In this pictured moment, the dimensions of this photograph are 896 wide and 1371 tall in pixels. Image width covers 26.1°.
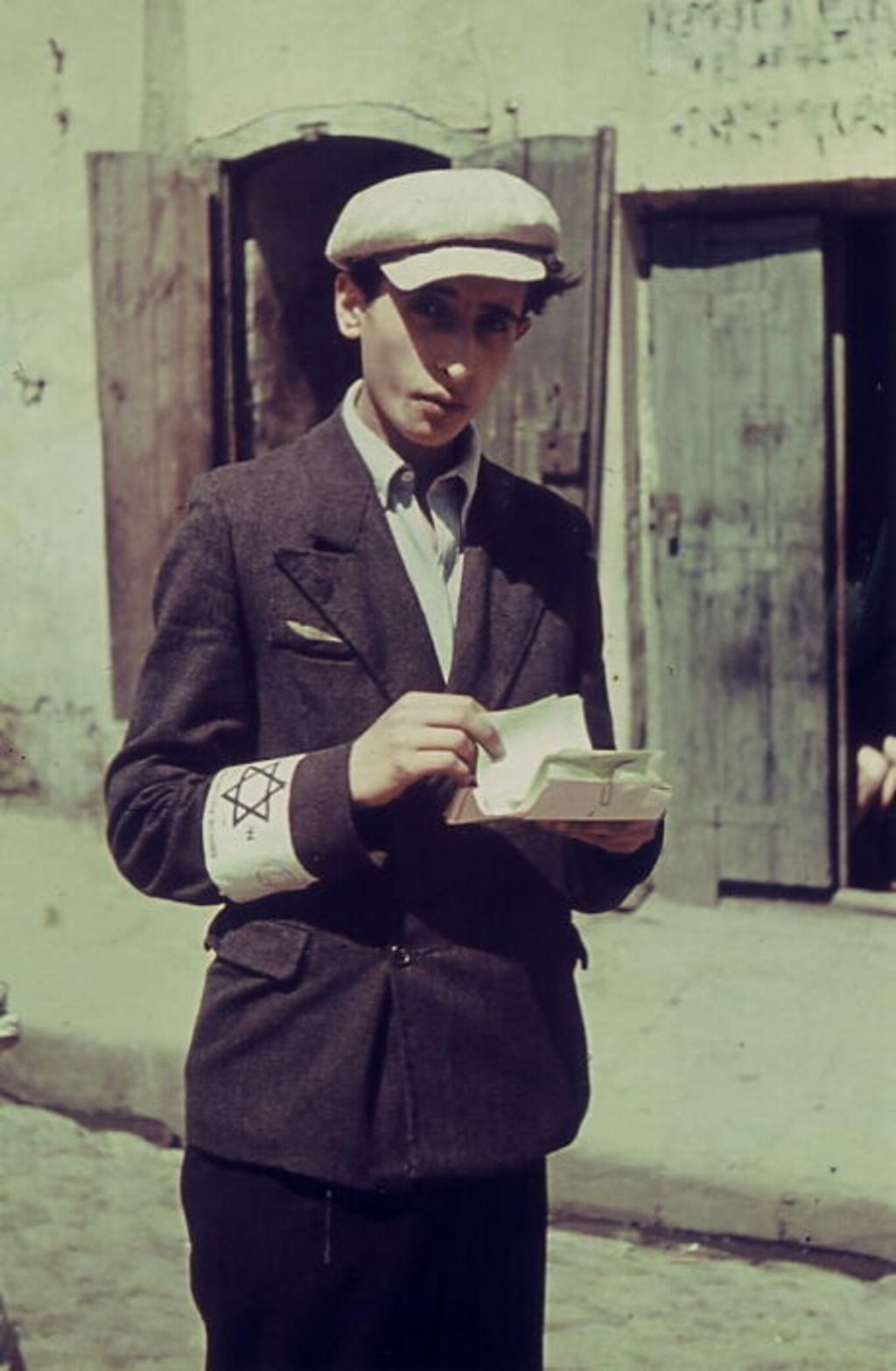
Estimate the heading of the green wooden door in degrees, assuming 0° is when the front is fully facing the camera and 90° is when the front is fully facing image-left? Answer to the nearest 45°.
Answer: approximately 0°

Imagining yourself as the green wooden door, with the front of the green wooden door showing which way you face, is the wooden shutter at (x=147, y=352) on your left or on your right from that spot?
on your right

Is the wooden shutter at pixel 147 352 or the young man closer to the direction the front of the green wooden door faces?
the young man
